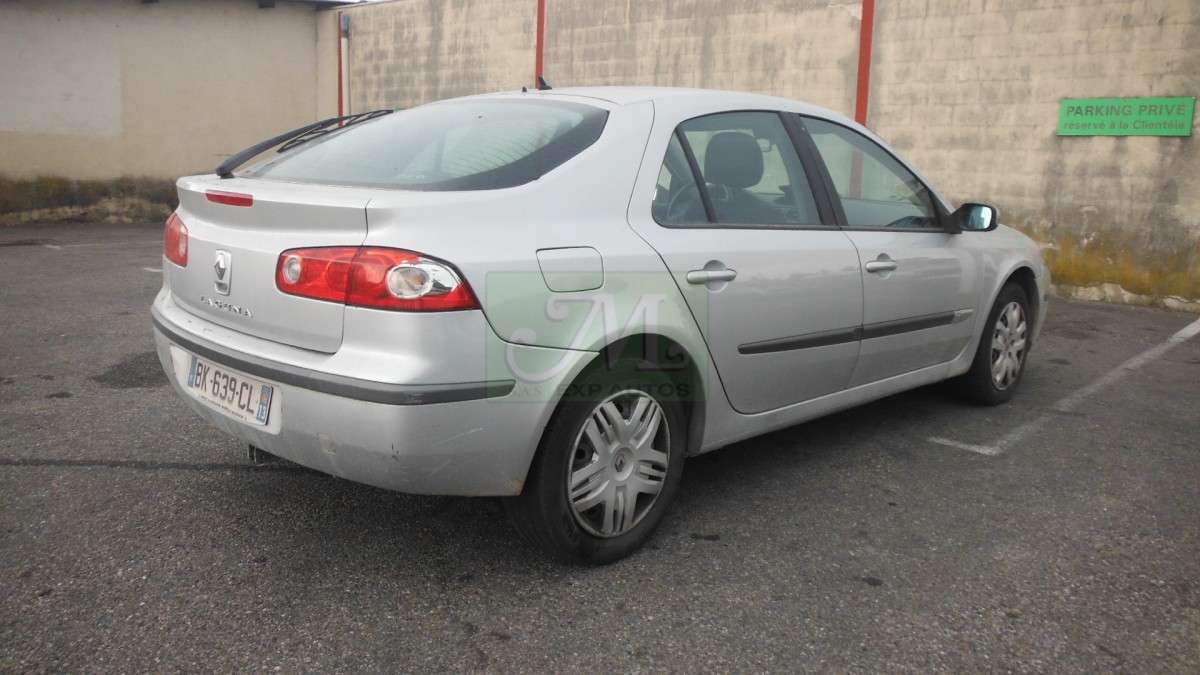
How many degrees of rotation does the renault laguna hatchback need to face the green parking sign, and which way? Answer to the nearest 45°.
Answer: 0° — it already faces it

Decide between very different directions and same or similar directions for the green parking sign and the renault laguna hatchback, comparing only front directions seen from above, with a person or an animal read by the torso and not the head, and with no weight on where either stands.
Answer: very different directions

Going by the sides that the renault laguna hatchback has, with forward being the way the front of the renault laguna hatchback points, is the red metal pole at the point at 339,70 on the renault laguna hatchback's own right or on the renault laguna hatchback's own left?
on the renault laguna hatchback's own left

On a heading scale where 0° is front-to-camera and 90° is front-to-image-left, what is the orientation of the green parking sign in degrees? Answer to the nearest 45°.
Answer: approximately 0°

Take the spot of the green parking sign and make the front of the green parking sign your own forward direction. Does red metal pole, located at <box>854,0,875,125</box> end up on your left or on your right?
on your right

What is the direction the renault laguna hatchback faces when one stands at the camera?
facing away from the viewer and to the right of the viewer

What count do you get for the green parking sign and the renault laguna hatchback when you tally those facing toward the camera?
1
